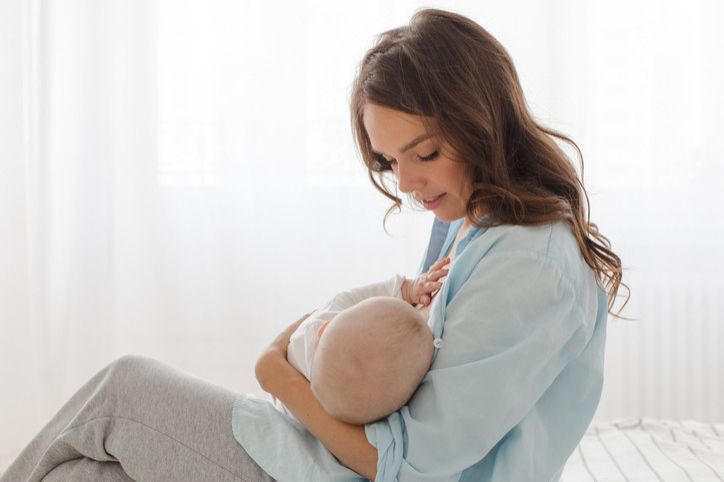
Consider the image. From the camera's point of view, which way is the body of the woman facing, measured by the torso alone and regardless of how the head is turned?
to the viewer's left
